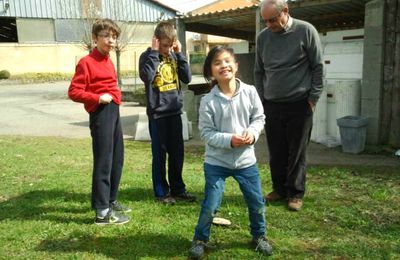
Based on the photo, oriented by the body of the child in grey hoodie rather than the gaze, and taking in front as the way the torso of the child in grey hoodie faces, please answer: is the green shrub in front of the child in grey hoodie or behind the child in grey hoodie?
behind

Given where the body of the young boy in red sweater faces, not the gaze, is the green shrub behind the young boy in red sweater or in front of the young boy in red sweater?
behind

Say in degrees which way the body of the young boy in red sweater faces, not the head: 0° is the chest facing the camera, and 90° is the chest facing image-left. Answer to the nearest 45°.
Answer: approximately 315°

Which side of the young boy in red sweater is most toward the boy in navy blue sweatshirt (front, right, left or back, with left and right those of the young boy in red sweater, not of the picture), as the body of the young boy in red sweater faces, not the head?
left

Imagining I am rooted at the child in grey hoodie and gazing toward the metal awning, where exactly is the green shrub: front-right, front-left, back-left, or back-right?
front-left

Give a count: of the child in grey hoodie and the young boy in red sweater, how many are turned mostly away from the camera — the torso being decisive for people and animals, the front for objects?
0

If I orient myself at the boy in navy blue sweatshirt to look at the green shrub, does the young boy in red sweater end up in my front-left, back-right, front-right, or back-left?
back-left

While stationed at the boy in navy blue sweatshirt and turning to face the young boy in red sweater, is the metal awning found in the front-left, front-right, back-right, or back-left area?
back-right

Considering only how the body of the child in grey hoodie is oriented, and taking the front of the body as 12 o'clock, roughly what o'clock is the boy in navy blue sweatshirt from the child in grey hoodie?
The boy in navy blue sweatshirt is roughly at 5 o'clock from the child in grey hoodie.

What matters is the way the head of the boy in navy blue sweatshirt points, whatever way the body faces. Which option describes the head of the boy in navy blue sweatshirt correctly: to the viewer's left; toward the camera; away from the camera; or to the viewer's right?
toward the camera

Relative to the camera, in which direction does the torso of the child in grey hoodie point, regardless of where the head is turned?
toward the camera

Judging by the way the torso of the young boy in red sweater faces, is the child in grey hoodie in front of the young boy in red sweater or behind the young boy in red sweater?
in front

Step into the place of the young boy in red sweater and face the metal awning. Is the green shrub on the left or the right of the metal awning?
left

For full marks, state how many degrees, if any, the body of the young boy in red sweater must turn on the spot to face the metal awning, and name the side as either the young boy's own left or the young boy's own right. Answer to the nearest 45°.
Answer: approximately 90° to the young boy's own left
